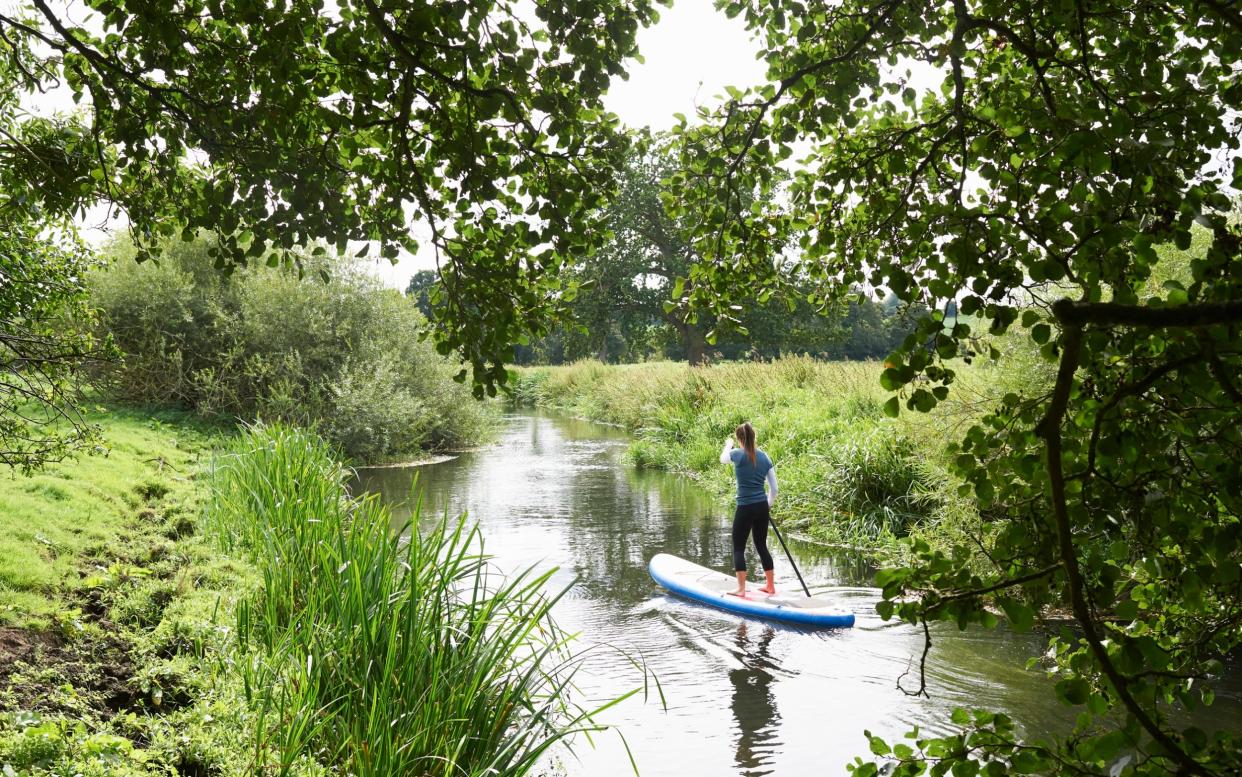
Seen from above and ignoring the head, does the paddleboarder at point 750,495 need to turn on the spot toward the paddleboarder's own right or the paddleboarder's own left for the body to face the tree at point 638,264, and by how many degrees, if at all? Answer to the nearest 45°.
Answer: approximately 45° to the paddleboarder's own right

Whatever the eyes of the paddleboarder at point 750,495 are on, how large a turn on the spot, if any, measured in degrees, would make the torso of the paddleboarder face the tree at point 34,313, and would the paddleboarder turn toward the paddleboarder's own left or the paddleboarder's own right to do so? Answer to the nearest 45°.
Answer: approximately 90° to the paddleboarder's own left

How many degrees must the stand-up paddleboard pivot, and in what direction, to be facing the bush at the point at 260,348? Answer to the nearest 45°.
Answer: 0° — it already faces it

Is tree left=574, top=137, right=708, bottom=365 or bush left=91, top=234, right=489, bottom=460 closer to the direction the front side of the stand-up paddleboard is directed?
the bush

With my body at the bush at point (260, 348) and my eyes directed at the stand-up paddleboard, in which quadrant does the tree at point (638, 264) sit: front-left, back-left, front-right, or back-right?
back-left

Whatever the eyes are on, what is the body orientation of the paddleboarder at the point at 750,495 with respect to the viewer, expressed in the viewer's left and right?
facing away from the viewer and to the left of the viewer

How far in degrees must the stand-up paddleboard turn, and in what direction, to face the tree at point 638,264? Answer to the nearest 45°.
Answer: approximately 45° to its right

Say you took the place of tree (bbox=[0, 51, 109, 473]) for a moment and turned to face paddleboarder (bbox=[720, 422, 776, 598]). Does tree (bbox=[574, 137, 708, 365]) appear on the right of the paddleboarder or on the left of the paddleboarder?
left

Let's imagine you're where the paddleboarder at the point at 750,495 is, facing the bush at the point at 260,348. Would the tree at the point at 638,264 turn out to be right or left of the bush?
right

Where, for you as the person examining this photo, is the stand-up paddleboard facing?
facing away from the viewer and to the left of the viewer

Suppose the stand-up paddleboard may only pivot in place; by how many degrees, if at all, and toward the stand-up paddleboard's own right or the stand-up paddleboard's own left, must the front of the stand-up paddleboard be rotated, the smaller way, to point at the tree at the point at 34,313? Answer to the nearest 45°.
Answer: approximately 90° to the stand-up paddleboard's own left
